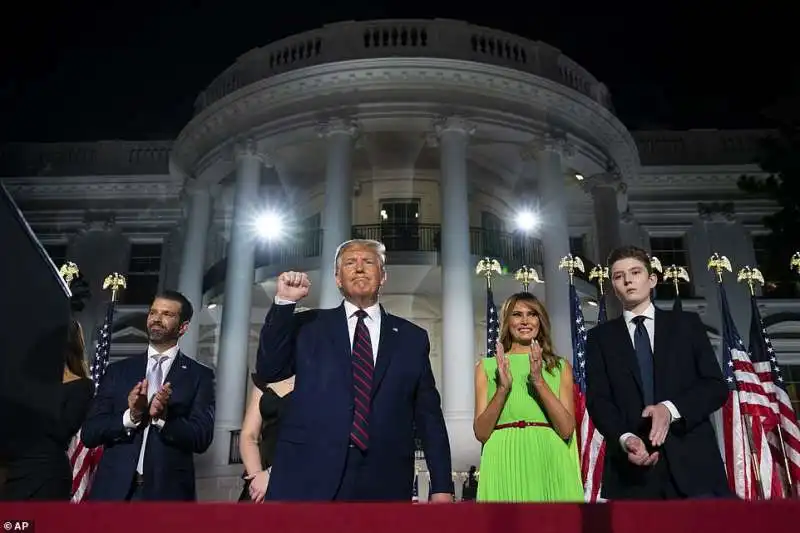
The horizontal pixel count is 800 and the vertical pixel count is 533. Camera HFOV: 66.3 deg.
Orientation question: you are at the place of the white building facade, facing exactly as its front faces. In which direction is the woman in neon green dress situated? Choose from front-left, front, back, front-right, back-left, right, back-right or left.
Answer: front

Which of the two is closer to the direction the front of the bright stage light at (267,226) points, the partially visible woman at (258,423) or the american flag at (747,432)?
the partially visible woman

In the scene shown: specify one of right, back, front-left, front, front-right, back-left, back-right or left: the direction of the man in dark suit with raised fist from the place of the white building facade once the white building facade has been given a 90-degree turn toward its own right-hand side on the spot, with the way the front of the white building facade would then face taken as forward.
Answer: left

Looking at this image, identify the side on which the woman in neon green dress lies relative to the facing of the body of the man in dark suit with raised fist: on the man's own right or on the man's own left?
on the man's own left

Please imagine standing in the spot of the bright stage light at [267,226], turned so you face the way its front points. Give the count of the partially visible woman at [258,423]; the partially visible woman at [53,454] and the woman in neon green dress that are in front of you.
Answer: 3

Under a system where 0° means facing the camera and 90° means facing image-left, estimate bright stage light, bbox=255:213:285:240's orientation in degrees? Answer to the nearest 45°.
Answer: approximately 0°

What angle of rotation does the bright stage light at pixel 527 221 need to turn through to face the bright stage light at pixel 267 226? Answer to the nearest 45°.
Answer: approximately 45° to its right

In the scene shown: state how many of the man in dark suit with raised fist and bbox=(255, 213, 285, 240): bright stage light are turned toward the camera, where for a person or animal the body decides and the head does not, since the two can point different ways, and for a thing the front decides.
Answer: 2

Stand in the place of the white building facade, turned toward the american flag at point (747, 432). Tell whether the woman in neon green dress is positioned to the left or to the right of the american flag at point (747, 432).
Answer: right

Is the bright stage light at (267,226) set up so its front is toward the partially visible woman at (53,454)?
yes

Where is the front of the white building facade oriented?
toward the camera

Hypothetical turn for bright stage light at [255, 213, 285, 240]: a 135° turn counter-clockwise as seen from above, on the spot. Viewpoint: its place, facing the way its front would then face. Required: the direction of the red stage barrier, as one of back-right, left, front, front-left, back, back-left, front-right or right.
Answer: back-right

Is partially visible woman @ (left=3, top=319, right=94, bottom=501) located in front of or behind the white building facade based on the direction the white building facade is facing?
in front

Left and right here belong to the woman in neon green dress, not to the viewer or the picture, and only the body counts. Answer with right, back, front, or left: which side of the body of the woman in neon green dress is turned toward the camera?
front

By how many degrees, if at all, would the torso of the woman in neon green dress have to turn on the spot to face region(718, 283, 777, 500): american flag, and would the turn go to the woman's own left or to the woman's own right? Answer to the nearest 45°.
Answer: approximately 135° to the woman's own left

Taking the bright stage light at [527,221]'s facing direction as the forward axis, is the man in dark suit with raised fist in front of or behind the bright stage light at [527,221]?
in front

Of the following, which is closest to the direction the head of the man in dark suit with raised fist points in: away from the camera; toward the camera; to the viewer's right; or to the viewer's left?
toward the camera

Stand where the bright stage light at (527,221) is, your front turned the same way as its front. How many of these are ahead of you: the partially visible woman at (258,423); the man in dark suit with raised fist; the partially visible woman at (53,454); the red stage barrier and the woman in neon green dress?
5
